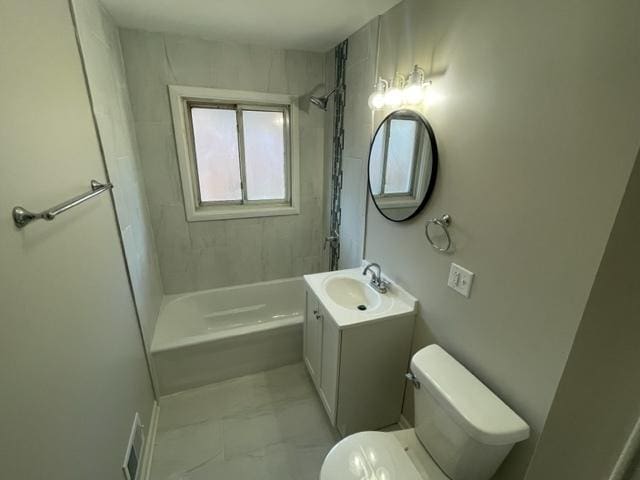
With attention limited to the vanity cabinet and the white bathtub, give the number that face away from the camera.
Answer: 0

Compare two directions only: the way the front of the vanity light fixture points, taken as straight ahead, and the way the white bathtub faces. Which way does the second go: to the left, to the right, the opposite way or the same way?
to the left

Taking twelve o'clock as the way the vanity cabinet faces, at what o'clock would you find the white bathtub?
The white bathtub is roughly at 2 o'clock from the vanity cabinet.

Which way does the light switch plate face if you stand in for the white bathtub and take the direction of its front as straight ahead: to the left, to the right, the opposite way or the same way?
to the right

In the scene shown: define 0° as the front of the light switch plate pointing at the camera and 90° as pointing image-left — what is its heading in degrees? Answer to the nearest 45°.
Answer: approximately 45°

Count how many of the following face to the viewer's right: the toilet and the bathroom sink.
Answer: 0

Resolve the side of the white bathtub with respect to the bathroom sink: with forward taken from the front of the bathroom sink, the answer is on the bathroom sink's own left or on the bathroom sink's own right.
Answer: on the bathroom sink's own right
